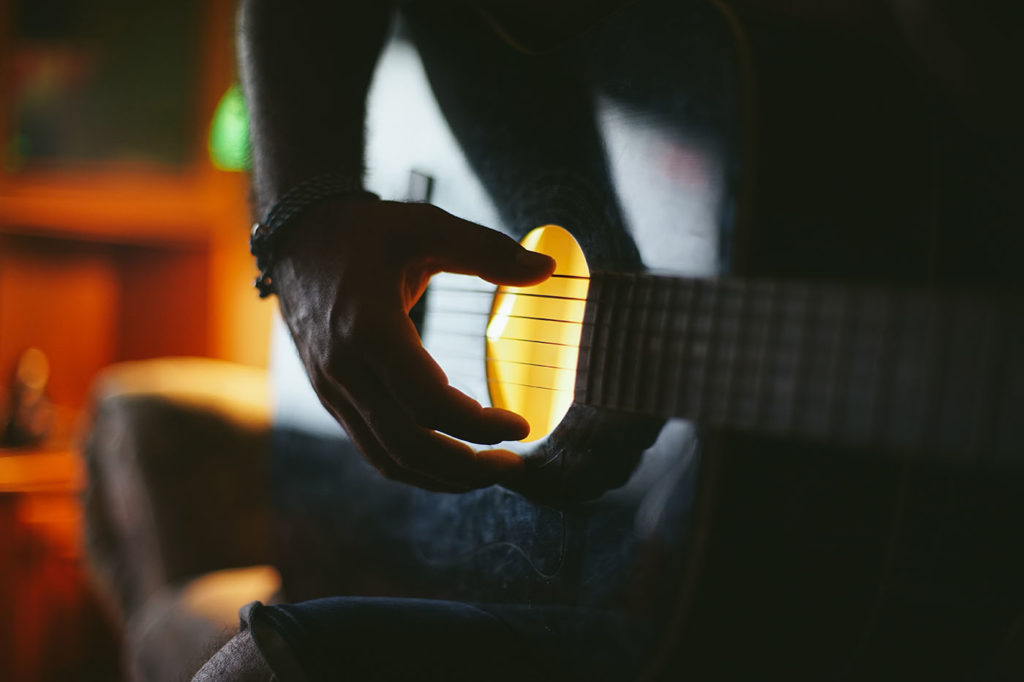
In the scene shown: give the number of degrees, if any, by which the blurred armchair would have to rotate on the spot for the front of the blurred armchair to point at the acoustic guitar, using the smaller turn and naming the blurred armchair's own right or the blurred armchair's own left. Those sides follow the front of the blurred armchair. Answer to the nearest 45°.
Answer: approximately 45° to the blurred armchair's own right

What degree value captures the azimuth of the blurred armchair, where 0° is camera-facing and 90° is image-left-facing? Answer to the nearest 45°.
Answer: approximately 315°
